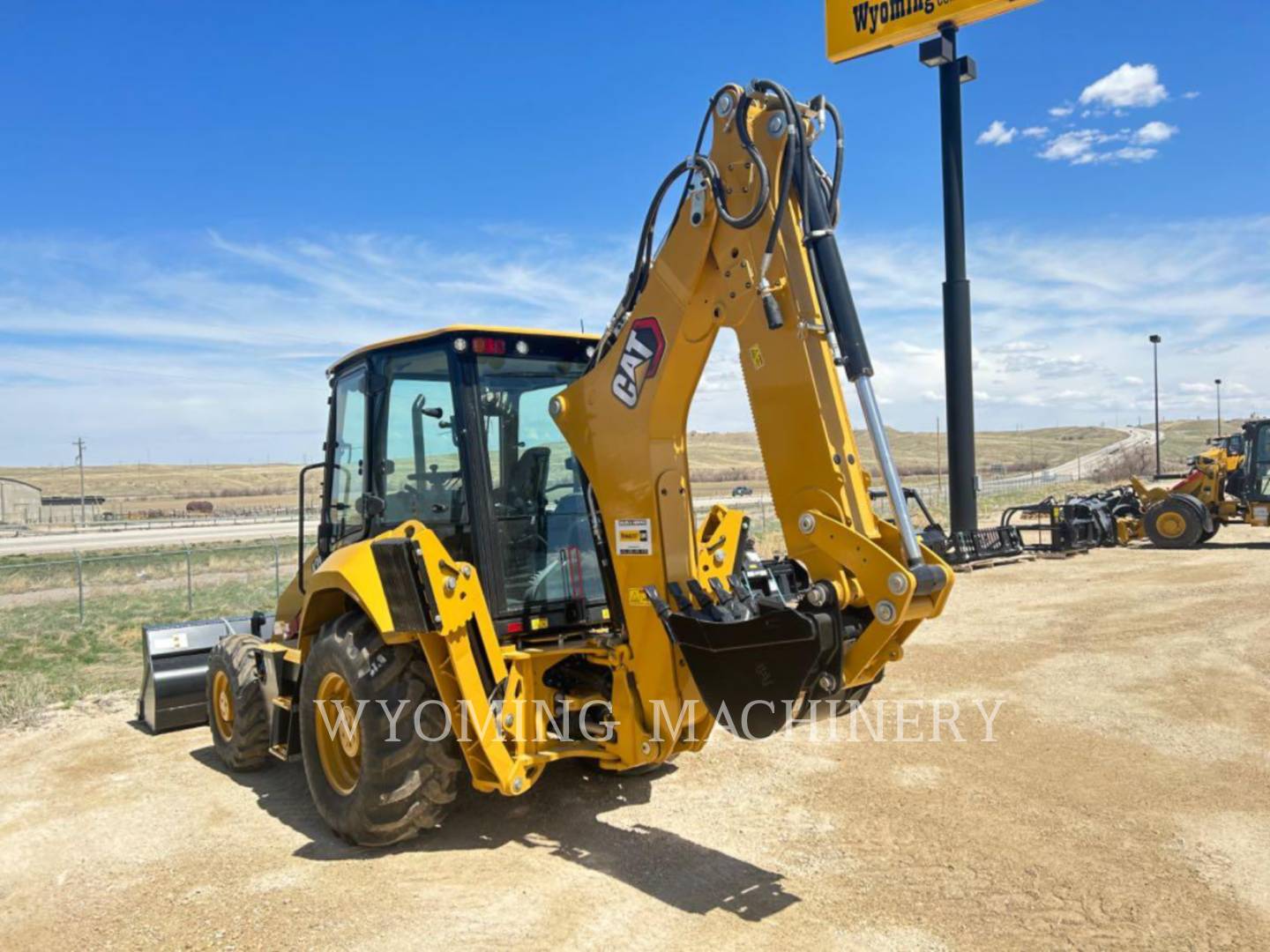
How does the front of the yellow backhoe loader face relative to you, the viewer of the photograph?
facing away from the viewer and to the left of the viewer

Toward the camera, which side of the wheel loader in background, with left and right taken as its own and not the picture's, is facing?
left

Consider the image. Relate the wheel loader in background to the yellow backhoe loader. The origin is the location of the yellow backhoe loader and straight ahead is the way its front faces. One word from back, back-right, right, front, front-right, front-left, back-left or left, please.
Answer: right

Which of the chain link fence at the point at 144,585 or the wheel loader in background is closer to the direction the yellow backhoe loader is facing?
the chain link fence

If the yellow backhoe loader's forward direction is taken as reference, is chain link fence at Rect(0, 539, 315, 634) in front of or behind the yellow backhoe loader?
in front

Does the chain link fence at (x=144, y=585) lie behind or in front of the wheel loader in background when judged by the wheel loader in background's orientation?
in front

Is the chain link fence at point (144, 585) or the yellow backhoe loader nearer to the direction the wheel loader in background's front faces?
the chain link fence

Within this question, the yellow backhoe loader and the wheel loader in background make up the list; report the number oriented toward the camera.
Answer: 0

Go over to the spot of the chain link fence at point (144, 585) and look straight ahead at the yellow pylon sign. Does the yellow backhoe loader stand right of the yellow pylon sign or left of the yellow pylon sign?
right
